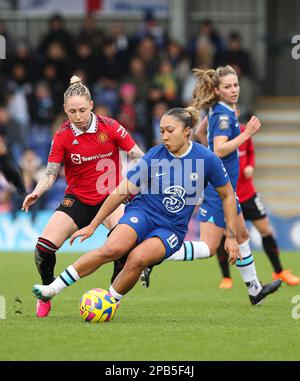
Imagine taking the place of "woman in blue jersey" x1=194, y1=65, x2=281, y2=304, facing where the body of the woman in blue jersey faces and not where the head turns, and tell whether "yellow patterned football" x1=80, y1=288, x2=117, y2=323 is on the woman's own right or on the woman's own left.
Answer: on the woman's own right

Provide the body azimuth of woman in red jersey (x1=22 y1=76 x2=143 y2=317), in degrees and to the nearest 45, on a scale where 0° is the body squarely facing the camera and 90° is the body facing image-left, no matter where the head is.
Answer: approximately 0°

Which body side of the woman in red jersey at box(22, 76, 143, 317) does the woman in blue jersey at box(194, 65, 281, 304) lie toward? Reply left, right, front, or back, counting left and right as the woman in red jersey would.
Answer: left
